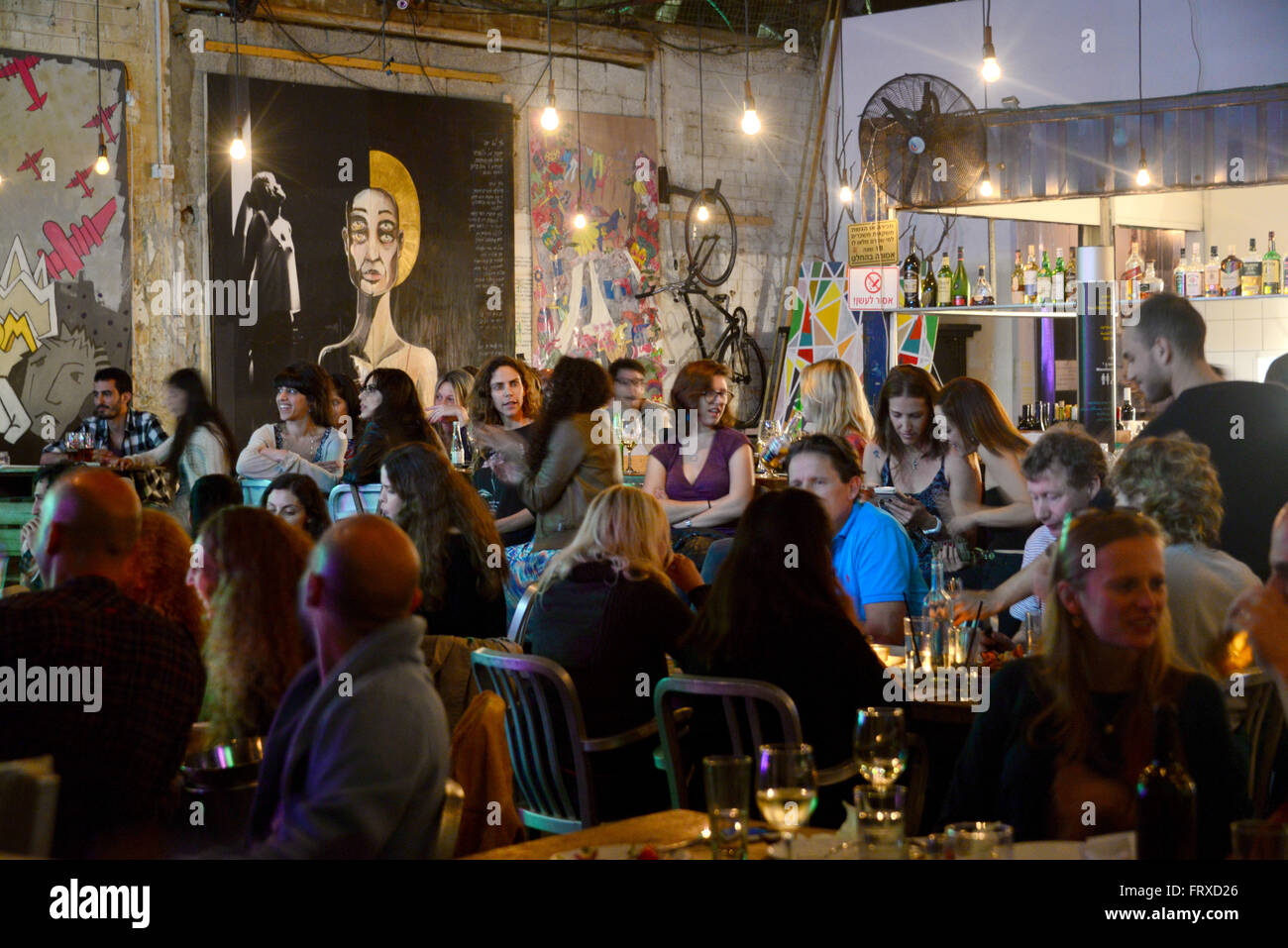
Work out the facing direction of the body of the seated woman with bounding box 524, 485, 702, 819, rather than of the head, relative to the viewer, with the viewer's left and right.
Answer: facing away from the viewer

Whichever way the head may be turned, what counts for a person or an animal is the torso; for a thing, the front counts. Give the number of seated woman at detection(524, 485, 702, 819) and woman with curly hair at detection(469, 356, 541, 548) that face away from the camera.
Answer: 1

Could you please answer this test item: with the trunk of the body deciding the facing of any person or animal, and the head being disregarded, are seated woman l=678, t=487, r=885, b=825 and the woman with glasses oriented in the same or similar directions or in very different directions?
very different directions

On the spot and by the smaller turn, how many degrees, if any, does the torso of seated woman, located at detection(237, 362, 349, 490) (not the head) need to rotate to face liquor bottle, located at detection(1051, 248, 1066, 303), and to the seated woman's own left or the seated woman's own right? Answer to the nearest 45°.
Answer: approximately 135° to the seated woman's own left

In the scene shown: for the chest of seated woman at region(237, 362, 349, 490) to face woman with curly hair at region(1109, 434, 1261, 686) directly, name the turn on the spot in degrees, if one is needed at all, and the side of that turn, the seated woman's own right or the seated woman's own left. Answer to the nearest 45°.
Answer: approximately 90° to the seated woman's own left

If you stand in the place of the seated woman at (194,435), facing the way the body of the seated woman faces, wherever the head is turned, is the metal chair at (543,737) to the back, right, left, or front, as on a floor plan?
left

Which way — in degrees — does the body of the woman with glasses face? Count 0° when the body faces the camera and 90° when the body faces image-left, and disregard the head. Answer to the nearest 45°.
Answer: approximately 0°

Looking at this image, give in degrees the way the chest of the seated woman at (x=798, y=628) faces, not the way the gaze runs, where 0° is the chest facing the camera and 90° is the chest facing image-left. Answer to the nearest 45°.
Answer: approximately 180°

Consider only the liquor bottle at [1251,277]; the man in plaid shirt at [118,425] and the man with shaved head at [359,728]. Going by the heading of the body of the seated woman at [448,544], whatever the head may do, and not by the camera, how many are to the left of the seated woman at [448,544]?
1
